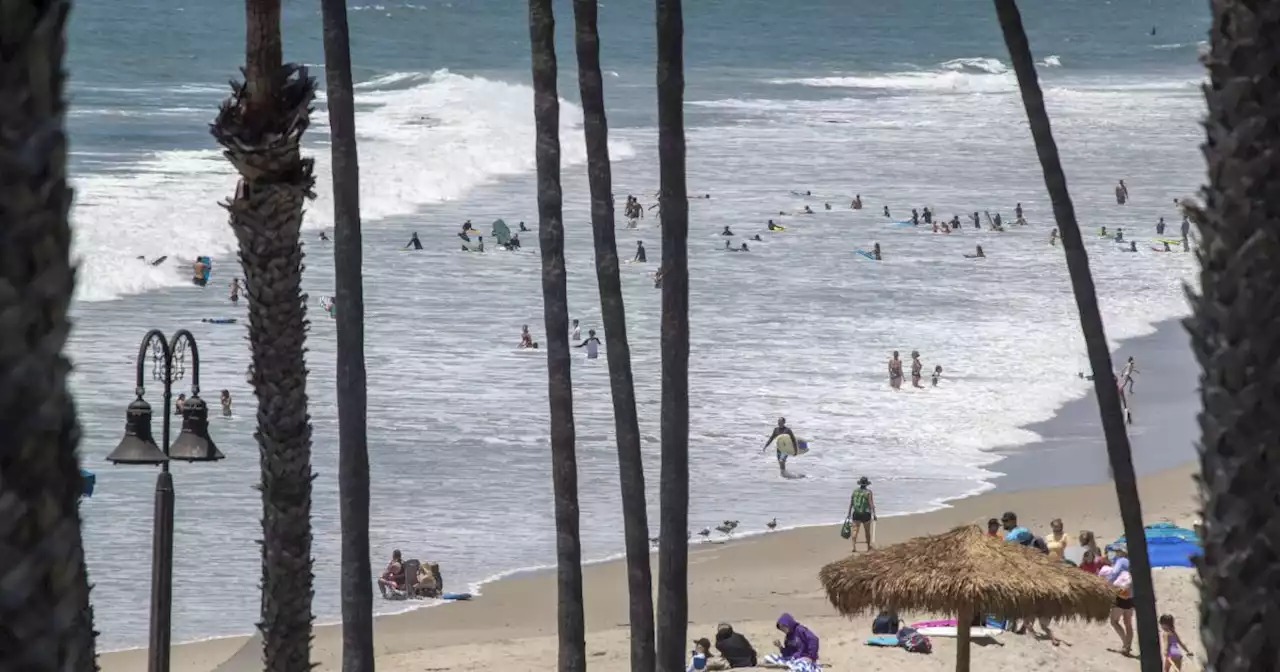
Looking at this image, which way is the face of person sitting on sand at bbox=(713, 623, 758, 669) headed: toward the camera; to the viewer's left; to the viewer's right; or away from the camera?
away from the camera

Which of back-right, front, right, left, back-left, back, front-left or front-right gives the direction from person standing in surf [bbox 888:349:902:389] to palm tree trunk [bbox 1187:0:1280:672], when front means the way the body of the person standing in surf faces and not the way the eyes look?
back

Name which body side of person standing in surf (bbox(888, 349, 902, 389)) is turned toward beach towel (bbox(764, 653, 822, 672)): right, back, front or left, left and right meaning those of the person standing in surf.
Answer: back

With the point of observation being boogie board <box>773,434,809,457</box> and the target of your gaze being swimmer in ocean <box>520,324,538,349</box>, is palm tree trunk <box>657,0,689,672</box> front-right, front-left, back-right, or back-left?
back-left

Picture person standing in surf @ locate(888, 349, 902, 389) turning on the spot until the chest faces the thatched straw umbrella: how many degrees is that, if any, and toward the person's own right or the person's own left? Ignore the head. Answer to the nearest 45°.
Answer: approximately 180°

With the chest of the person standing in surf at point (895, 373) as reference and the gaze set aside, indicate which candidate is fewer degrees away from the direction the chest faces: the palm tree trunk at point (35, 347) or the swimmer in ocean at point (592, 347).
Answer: the swimmer in ocean

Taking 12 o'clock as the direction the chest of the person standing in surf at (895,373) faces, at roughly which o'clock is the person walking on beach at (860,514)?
The person walking on beach is roughly at 6 o'clock from the person standing in surf.

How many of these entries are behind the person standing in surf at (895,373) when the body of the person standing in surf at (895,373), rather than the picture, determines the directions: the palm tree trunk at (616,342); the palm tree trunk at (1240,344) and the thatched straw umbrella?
3

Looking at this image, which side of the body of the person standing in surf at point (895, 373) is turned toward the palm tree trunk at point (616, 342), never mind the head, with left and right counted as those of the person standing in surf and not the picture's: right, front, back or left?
back

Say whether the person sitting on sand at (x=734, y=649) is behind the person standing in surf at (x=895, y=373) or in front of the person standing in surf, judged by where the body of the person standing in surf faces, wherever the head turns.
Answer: behind

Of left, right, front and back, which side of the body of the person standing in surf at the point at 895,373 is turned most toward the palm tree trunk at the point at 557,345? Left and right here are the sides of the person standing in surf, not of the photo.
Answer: back

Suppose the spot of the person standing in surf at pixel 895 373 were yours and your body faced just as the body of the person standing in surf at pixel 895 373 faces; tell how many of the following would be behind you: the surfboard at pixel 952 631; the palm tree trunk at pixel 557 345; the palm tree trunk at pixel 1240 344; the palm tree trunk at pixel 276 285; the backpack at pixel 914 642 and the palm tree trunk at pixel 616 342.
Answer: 6

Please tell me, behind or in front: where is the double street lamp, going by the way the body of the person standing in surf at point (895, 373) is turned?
behind

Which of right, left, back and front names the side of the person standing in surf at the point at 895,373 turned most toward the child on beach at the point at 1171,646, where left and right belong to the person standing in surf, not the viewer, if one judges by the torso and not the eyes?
back

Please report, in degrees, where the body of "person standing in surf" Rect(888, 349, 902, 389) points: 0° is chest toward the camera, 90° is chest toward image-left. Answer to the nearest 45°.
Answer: approximately 180°

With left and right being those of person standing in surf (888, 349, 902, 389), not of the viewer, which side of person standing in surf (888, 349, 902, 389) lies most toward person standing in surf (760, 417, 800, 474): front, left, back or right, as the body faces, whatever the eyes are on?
back

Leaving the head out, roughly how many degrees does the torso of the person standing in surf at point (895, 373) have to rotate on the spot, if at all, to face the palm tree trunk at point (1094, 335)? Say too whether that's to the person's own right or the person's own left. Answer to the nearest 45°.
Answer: approximately 180°
